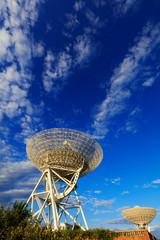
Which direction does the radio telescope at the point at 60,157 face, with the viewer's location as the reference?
facing away from the viewer and to the right of the viewer
